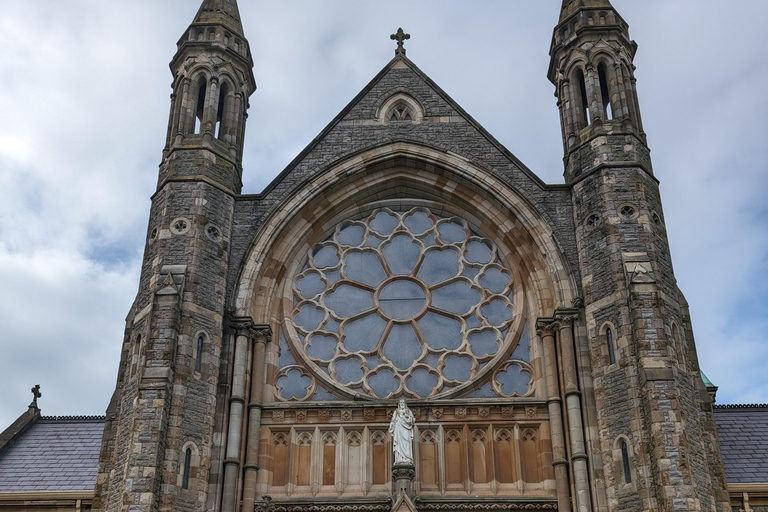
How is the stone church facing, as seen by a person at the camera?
facing the viewer

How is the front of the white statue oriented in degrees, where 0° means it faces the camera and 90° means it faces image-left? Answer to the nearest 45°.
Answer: approximately 0°
